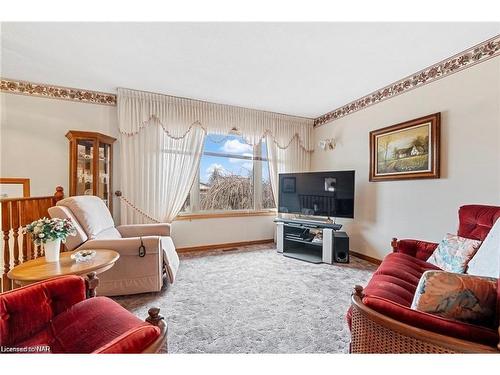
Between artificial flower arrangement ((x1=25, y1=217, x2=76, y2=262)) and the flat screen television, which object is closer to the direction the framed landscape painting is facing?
the artificial flower arrangement

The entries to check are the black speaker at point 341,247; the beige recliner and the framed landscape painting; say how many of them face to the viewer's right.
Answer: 1

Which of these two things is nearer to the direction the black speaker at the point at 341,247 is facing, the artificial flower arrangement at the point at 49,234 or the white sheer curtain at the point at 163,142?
the artificial flower arrangement

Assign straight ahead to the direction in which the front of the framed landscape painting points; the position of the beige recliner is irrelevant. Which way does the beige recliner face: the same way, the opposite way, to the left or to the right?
the opposite way

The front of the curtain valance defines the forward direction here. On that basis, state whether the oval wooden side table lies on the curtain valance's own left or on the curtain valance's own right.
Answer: on the curtain valance's own right

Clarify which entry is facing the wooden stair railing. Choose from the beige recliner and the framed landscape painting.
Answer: the framed landscape painting

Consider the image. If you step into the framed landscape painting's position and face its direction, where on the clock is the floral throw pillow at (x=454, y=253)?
The floral throw pillow is roughly at 10 o'clock from the framed landscape painting.

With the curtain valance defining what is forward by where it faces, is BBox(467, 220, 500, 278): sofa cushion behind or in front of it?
in front

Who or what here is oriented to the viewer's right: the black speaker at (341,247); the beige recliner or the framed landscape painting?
the beige recliner

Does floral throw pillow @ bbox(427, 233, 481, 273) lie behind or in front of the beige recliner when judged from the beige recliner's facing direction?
in front

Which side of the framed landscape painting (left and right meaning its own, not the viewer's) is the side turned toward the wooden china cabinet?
front

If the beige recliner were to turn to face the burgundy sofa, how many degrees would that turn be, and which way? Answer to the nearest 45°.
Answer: approximately 45° to its right

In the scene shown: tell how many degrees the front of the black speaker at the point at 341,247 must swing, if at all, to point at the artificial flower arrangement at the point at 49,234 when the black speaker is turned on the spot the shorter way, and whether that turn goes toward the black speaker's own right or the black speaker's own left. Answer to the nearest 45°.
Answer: approximately 45° to the black speaker's own right

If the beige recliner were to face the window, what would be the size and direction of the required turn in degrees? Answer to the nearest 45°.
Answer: approximately 45° to its left

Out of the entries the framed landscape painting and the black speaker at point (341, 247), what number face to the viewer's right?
0

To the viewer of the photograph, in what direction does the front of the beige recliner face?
facing to the right of the viewer
